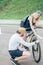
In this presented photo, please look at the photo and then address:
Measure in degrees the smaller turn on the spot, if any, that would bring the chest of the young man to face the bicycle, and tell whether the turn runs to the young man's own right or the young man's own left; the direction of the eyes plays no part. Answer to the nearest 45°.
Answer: approximately 45° to the young man's own left

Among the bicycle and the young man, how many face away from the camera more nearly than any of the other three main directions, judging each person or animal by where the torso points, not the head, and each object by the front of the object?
0

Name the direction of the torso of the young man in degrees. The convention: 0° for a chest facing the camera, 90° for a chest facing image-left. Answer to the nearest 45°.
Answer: approximately 270°
